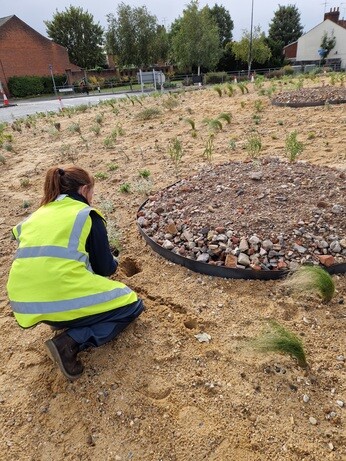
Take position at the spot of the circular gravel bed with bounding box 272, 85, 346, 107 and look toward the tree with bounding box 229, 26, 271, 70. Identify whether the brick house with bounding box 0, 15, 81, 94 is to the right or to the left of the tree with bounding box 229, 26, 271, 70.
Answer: left

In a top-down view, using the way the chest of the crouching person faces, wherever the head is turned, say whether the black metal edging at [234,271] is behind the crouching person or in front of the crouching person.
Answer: in front

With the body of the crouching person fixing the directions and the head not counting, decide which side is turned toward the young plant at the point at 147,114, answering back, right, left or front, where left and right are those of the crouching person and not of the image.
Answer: front

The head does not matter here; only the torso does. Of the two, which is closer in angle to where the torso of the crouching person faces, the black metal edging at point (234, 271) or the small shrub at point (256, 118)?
the small shrub

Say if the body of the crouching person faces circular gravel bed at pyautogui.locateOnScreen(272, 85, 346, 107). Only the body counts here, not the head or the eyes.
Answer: yes

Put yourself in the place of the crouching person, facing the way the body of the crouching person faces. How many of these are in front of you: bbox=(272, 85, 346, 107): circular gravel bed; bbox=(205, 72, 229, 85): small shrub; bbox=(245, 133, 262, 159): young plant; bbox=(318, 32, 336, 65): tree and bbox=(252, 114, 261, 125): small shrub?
5

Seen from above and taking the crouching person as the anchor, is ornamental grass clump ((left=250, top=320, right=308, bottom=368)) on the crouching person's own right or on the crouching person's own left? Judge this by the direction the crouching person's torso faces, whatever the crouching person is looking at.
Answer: on the crouching person's own right

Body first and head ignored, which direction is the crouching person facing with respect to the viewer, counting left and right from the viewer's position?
facing away from the viewer and to the right of the viewer

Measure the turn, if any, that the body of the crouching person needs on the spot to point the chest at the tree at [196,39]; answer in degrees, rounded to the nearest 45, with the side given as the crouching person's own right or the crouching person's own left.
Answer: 0° — they already face it

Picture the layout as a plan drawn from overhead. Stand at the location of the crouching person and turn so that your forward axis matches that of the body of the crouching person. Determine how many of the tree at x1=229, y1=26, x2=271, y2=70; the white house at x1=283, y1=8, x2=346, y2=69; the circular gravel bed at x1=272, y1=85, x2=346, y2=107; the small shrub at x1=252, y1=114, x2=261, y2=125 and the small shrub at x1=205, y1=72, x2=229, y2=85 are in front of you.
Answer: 5

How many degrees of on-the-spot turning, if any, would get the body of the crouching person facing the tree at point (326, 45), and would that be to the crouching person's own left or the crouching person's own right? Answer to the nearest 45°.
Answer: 0° — they already face it

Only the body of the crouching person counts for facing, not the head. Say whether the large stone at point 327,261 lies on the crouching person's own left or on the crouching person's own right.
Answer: on the crouching person's own right

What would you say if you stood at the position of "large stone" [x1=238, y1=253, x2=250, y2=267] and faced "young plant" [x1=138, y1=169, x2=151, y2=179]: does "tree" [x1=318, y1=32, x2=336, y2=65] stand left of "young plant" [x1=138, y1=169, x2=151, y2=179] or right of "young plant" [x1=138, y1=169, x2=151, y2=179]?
right

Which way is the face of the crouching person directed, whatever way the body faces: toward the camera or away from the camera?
away from the camera

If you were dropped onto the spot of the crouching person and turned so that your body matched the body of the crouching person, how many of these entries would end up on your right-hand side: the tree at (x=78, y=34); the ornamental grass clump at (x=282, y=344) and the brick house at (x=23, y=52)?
1

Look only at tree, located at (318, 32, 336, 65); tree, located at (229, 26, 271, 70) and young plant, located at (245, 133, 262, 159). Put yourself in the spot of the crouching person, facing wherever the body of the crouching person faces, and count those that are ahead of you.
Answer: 3

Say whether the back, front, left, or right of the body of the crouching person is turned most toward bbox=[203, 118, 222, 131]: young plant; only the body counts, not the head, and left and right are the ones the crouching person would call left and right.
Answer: front

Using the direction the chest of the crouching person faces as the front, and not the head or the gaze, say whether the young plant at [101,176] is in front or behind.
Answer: in front

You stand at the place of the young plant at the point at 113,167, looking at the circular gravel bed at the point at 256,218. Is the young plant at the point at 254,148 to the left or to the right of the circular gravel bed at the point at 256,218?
left
